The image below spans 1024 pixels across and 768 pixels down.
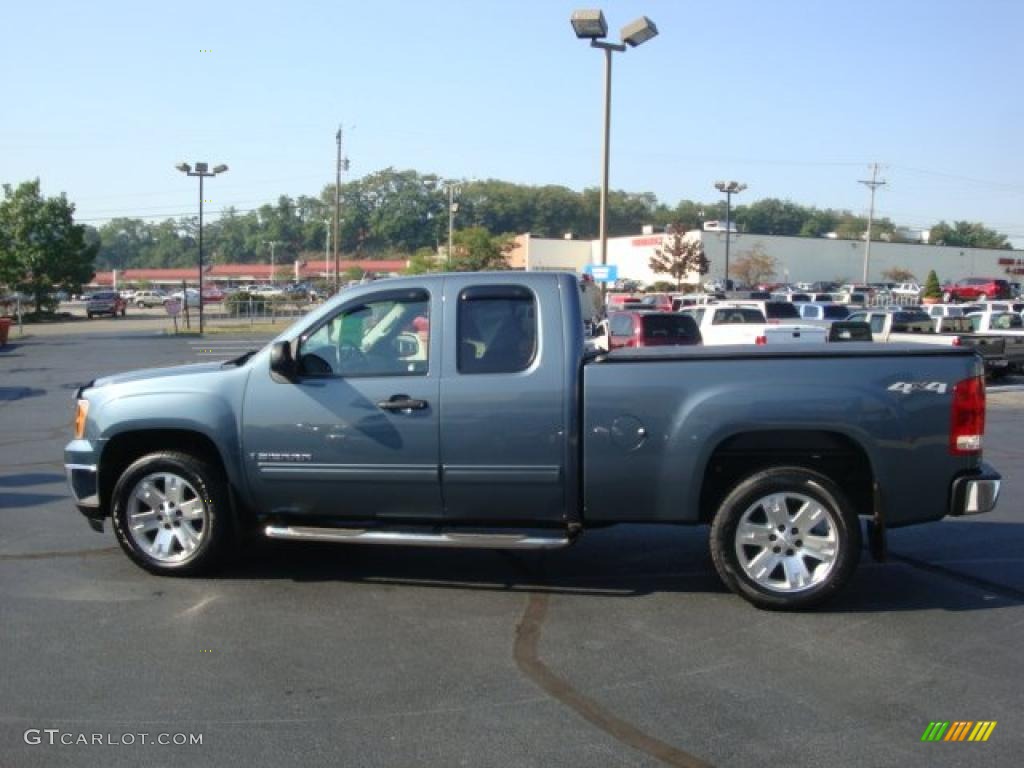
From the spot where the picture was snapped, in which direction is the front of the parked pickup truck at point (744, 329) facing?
facing away from the viewer and to the left of the viewer

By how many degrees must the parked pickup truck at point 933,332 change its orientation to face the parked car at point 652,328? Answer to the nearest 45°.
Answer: approximately 90° to its left

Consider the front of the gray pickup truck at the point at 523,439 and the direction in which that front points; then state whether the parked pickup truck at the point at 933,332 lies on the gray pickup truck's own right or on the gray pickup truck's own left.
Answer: on the gray pickup truck's own right

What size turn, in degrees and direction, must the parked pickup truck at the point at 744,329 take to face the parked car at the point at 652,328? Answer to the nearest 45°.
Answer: approximately 90° to its left

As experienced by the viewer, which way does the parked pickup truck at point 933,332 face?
facing away from the viewer and to the left of the viewer

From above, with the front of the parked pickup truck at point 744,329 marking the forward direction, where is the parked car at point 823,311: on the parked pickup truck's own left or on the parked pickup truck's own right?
on the parked pickup truck's own right

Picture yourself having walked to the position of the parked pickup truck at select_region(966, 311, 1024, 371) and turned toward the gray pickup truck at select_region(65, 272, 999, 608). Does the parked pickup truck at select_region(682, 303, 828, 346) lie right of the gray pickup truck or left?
right

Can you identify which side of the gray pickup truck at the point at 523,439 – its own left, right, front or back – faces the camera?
left

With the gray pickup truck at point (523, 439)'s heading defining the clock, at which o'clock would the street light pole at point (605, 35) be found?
The street light pole is roughly at 3 o'clock from the gray pickup truck.

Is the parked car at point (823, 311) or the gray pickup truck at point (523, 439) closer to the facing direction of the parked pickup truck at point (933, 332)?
the parked car

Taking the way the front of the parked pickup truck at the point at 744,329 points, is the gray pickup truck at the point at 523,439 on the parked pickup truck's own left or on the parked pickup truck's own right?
on the parked pickup truck's own left

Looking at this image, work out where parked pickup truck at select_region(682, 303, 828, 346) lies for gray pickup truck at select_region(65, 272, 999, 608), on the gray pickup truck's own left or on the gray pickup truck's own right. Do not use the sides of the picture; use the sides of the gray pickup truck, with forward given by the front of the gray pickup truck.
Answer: on the gray pickup truck's own right
